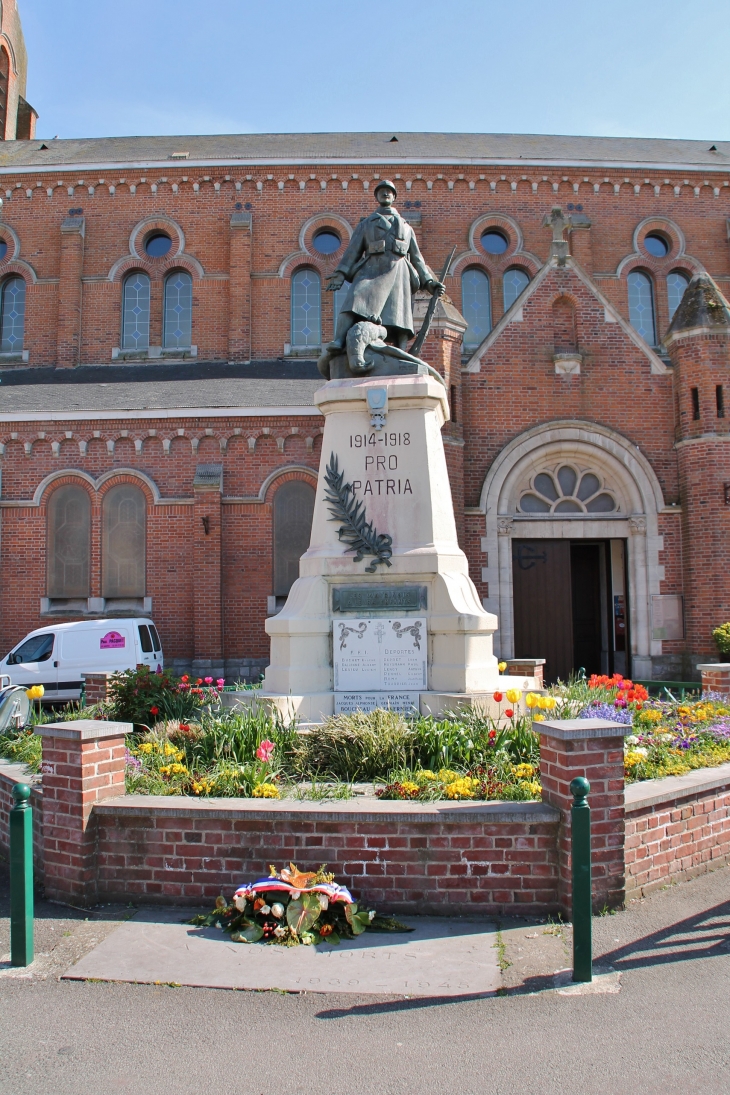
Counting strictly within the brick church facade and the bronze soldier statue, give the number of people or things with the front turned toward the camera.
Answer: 2

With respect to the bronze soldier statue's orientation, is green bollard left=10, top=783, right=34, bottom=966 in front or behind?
in front

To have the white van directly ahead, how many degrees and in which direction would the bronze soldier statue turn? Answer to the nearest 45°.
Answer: approximately 135° to its right

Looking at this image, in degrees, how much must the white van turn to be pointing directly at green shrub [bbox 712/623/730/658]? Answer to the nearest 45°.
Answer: approximately 135° to its right

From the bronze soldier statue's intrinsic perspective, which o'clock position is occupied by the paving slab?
The paving slab is roughly at 12 o'clock from the bronze soldier statue.

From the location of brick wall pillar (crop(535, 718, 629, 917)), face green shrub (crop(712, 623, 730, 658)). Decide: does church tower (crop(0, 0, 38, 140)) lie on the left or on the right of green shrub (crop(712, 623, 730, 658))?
left

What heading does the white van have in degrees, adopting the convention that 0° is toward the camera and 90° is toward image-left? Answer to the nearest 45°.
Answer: approximately 135°

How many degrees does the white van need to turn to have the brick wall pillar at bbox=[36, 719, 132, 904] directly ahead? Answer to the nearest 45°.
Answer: approximately 135° to its left

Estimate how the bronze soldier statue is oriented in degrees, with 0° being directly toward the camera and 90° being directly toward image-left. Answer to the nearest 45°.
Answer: approximately 0°

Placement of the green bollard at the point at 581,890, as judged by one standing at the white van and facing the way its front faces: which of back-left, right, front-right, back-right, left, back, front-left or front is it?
back-left

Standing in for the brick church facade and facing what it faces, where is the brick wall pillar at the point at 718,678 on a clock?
The brick wall pillar is roughly at 11 o'clock from the brick church facade.

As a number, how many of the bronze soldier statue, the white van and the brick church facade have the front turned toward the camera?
2
